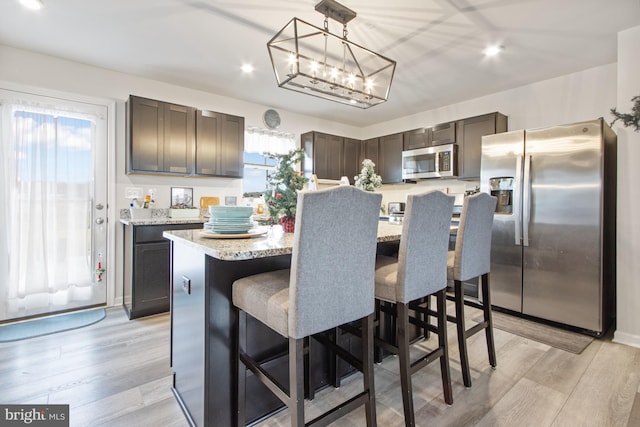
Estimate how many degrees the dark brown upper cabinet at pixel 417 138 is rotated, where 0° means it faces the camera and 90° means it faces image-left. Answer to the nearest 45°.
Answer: approximately 45°

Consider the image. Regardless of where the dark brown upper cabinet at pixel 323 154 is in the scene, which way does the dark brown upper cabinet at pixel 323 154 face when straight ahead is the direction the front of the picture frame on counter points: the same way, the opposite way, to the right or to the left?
the same way

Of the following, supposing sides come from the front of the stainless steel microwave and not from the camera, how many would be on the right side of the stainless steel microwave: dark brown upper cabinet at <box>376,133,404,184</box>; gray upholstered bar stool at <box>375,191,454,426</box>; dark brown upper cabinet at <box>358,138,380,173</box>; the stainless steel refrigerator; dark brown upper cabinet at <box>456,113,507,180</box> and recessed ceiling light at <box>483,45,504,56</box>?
2

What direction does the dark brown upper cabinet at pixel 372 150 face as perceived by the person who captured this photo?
facing the viewer and to the left of the viewer

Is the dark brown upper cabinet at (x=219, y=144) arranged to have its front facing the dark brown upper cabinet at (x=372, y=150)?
no

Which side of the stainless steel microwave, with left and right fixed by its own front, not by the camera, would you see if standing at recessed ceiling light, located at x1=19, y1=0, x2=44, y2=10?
front

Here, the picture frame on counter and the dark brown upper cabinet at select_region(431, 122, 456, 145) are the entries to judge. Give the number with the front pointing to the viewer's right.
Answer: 0

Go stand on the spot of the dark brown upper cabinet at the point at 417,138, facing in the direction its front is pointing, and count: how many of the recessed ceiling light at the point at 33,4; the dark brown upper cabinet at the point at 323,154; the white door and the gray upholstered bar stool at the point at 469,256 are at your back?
0

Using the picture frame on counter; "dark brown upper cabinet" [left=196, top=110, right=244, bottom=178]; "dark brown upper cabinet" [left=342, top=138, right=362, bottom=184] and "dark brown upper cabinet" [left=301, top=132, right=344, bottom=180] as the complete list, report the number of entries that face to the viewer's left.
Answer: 0

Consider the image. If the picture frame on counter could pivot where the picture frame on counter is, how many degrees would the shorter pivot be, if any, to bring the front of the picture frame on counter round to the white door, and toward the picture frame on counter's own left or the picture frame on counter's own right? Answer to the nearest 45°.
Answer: approximately 90° to the picture frame on counter's own right

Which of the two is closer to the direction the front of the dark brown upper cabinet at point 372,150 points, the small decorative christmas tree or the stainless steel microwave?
the small decorative christmas tree

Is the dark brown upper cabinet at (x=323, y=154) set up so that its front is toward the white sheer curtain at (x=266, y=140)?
no

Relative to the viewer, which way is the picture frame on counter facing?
toward the camera

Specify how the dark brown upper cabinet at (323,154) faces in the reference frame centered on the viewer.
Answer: facing the viewer and to the right of the viewer

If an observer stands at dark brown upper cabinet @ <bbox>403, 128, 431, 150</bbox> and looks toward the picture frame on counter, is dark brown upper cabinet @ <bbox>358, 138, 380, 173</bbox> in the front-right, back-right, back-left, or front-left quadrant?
front-right

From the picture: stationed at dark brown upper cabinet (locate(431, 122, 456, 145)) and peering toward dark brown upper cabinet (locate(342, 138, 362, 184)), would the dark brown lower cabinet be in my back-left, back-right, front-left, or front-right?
front-left
